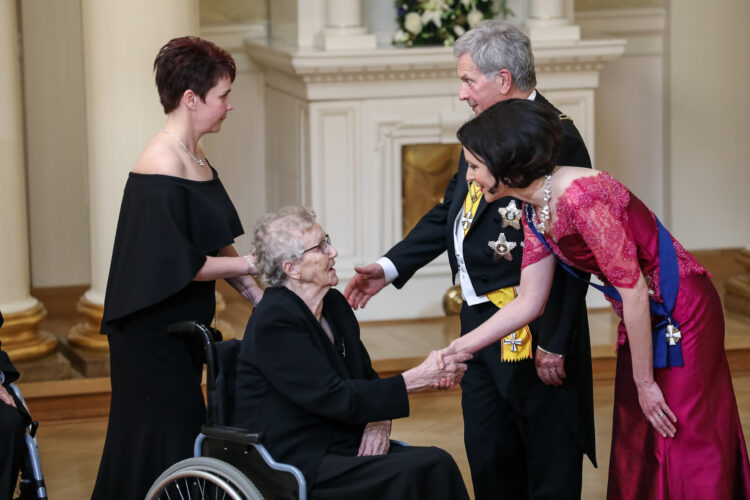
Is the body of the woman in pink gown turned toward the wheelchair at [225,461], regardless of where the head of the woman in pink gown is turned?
yes

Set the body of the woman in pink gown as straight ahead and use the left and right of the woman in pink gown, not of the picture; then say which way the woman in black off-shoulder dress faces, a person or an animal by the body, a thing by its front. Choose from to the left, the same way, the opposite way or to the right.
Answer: the opposite way

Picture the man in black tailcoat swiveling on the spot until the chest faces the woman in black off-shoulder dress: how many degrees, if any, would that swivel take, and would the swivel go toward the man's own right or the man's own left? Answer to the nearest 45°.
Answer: approximately 45° to the man's own right

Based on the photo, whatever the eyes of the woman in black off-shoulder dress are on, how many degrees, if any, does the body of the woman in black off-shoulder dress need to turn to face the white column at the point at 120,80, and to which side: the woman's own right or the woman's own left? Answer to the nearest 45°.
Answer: approximately 90° to the woman's own left

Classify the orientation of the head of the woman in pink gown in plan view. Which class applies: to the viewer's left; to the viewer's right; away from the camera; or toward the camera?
to the viewer's left

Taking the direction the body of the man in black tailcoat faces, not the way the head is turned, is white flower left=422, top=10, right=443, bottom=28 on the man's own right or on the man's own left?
on the man's own right

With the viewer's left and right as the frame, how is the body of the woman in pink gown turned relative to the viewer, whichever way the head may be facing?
facing to the left of the viewer

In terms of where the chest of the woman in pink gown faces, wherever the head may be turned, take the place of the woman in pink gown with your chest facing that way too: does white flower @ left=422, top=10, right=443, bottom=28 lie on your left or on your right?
on your right

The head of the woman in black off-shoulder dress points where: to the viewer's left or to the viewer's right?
to the viewer's right

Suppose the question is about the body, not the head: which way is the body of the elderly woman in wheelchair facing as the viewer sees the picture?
to the viewer's right

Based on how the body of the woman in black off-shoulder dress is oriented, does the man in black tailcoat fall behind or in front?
in front

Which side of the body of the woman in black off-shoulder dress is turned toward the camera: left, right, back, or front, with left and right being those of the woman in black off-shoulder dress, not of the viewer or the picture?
right

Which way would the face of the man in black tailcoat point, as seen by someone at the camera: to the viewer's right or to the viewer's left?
to the viewer's left

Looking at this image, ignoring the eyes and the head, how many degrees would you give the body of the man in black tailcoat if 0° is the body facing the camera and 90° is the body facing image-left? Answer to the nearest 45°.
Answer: approximately 45°
